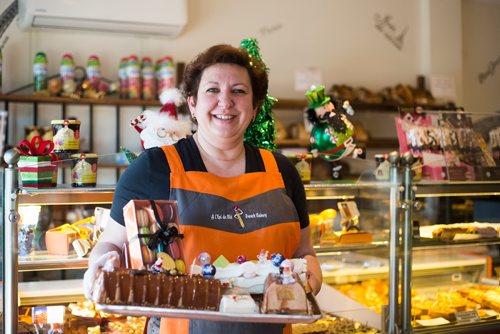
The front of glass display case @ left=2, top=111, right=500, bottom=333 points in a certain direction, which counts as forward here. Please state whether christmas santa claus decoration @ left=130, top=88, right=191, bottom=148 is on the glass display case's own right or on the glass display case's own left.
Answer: on the glass display case's own right

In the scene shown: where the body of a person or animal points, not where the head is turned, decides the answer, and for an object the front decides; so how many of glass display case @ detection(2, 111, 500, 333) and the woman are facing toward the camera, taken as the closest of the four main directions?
2

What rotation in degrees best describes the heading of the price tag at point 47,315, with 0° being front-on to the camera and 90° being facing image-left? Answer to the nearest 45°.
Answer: approximately 0°

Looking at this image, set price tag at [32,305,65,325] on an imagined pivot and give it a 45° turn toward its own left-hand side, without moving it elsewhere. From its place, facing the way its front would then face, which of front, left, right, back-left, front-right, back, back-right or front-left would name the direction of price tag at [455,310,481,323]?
front-left

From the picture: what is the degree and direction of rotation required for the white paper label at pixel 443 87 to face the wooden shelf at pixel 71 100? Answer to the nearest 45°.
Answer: approximately 45° to its right

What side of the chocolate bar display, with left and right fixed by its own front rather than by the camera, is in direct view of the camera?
front

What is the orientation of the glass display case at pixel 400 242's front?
toward the camera

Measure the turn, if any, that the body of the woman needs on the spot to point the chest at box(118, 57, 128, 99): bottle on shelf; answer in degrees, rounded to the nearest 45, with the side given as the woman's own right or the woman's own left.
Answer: approximately 180°

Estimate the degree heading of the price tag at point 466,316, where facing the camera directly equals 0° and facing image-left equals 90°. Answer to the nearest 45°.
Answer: approximately 0°

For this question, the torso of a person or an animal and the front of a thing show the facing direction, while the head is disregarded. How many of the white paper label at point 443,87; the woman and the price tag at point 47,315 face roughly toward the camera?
3

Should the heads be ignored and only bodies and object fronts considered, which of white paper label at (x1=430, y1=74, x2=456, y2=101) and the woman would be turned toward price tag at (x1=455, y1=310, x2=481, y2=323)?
the white paper label

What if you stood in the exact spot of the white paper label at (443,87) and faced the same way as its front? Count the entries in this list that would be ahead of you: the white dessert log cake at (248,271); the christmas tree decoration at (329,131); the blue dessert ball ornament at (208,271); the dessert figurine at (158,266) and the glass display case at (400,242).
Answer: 5

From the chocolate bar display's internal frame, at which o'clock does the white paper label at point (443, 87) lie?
The white paper label is roughly at 6 o'clock from the chocolate bar display.
